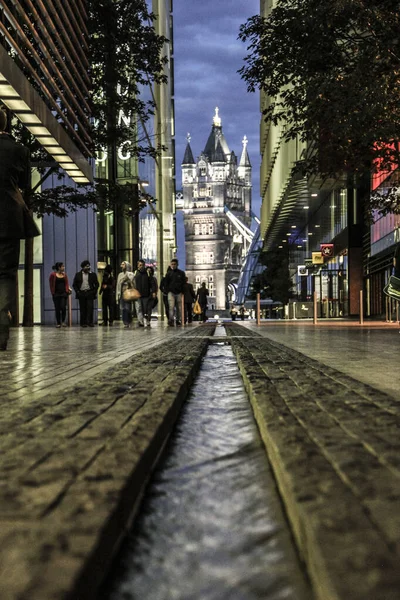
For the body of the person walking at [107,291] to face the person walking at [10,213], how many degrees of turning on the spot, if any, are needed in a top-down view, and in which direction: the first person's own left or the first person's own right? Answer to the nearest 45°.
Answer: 0° — they already face them

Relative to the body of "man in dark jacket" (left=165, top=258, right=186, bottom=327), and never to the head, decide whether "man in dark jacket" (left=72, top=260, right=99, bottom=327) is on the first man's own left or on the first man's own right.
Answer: on the first man's own right

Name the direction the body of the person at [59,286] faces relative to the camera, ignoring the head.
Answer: toward the camera

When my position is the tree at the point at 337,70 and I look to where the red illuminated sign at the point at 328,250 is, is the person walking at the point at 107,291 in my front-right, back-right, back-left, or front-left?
front-left

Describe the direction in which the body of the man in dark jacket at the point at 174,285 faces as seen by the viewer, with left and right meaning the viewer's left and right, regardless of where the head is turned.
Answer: facing the viewer

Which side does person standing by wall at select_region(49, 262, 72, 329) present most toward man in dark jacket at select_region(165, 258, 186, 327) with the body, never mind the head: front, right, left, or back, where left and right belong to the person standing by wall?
left

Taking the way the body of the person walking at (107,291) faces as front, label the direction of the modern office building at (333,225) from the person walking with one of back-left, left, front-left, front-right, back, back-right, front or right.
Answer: back-left

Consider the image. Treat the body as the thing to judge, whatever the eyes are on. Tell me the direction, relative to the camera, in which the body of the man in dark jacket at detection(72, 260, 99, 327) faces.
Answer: toward the camera

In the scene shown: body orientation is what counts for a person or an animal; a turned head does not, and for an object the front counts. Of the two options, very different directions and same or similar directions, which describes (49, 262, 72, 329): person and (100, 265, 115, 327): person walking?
same or similar directions

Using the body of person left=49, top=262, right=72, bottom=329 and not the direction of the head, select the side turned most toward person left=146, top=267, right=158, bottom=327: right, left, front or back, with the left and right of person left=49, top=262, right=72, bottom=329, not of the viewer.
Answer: left

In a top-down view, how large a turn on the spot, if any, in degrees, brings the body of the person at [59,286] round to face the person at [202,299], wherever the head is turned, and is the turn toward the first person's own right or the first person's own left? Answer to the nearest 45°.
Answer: approximately 135° to the first person's own left
